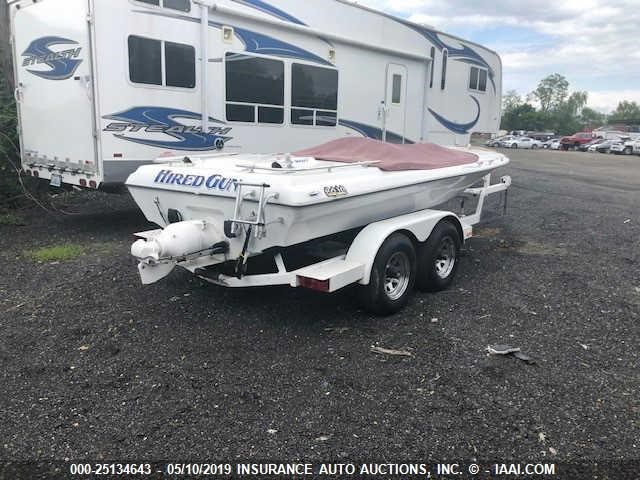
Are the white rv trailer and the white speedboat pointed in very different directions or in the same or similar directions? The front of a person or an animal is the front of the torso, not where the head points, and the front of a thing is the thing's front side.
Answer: same or similar directions

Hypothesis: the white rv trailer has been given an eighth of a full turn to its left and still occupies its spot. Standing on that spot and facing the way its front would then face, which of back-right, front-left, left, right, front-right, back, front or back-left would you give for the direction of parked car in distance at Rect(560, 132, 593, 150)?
front-right

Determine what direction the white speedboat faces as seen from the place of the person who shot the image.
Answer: facing away from the viewer and to the right of the viewer

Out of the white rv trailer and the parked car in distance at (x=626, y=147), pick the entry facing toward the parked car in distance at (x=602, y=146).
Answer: the white rv trailer

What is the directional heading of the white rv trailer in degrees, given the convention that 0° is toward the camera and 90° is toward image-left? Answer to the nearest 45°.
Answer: approximately 225°

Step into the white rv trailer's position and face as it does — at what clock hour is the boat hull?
The boat hull is roughly at 4 o'clock from the white rv trailer.

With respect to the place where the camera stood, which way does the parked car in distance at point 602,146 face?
facing the viewer and to the left of the viewer

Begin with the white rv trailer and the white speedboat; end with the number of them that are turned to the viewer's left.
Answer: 0
